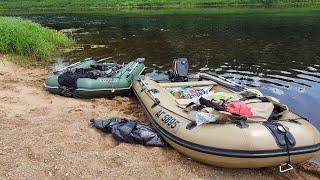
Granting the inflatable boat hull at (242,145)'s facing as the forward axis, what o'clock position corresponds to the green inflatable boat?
The green inflatable boat is roughly at 6 o'clock from the inflatable boat hull.
